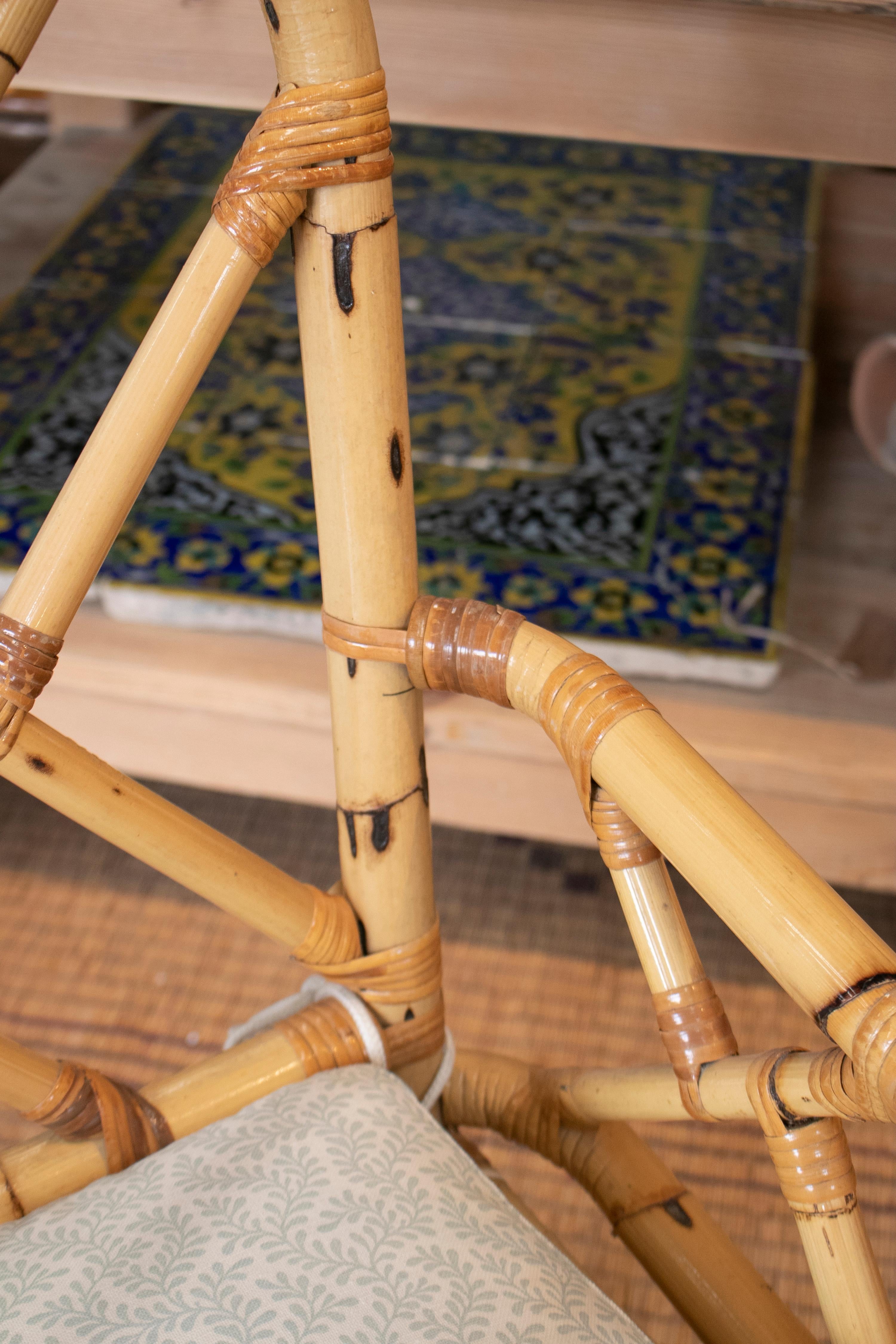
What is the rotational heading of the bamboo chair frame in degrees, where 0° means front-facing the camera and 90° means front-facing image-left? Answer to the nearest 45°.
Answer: approximately 315°
